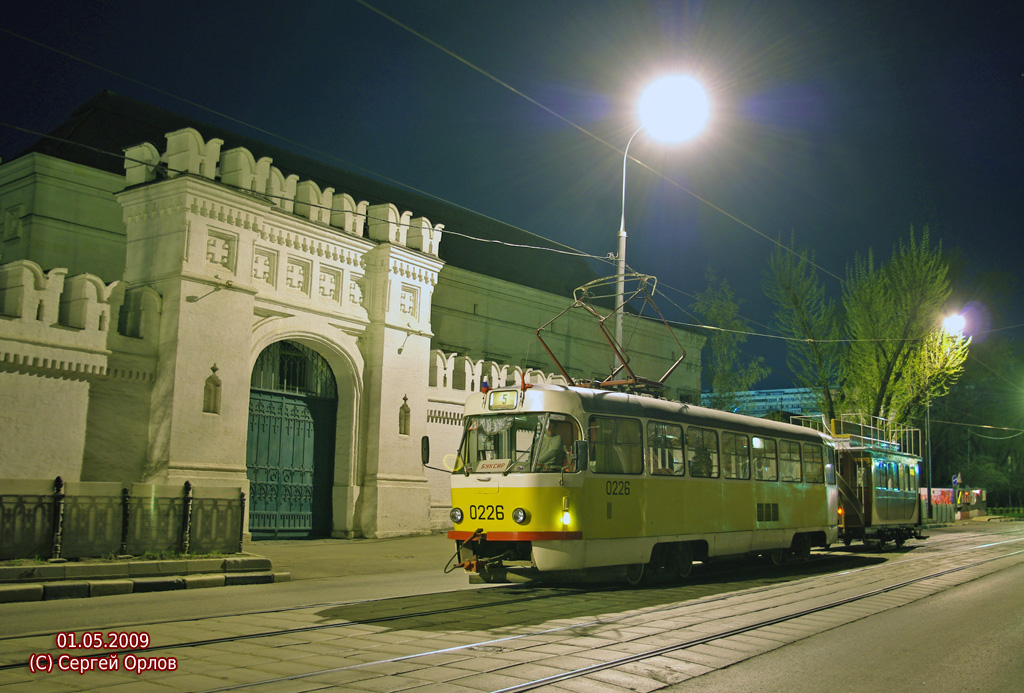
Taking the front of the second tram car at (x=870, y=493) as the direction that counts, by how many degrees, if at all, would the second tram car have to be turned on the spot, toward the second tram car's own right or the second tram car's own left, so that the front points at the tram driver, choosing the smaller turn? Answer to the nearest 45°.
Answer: approximately 45° to the second tram car's own left

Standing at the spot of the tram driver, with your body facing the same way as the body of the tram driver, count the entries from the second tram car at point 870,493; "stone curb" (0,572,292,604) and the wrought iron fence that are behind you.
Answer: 1

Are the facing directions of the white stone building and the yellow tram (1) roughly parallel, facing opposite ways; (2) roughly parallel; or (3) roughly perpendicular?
roughly perpendicular

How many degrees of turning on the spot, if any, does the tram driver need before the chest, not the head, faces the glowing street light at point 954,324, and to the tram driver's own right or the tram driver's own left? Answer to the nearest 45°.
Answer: approximately 180°

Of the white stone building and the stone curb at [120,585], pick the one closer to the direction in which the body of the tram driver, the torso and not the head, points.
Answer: the stone curb

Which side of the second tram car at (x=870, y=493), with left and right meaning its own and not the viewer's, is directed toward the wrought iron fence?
front

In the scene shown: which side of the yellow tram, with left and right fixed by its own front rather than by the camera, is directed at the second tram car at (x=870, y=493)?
back

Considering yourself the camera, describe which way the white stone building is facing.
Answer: facing the viewer and to the right of the viewer

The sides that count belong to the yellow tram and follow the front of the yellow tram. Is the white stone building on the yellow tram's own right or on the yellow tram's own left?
on the yellow tram's own right

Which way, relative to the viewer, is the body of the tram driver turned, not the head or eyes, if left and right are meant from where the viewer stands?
facing the viewer and to the left of the viewer

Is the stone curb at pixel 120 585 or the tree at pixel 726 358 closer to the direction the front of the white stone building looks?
the stone curb

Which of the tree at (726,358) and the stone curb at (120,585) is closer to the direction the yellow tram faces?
the stone curb

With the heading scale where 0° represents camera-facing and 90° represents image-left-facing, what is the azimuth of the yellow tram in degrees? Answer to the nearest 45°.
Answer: approximately 45°

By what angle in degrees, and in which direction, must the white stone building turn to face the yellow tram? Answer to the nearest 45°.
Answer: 0° — it already faces it
